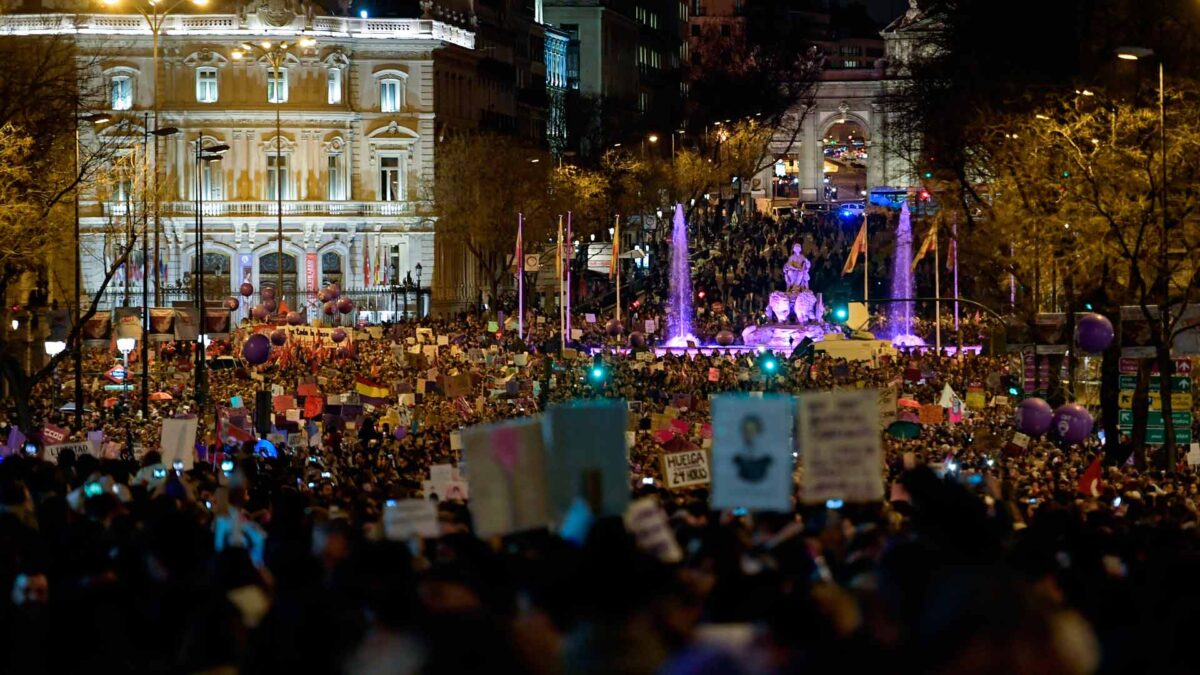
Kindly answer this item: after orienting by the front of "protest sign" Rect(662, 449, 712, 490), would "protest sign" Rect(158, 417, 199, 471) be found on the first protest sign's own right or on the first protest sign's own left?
on the first protest sign's own right

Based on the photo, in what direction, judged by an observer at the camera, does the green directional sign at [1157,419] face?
facing the viewer

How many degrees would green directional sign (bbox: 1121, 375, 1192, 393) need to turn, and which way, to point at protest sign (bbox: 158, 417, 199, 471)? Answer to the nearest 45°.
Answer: approximately 45° to its right

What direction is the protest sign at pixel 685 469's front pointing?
toward the camera

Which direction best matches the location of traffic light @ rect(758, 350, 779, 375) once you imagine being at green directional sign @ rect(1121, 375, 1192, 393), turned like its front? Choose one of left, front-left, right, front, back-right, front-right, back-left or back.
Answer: back-right

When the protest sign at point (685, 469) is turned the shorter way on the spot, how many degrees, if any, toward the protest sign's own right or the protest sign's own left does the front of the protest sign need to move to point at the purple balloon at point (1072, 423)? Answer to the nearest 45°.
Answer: approximately 135° to the protest sign's own left

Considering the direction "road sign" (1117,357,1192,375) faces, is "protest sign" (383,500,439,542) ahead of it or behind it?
ahead

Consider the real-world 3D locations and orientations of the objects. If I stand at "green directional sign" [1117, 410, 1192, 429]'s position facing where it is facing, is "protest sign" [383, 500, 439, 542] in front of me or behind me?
in front

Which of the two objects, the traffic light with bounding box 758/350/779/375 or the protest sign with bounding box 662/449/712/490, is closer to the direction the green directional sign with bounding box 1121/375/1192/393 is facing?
the protest sign

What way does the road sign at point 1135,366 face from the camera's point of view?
toward the camera

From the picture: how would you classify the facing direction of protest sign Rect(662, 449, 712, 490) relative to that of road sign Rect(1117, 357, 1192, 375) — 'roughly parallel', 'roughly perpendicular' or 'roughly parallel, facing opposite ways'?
roughly parallel

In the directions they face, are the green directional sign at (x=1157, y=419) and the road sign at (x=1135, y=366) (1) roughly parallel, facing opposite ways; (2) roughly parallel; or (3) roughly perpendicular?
roughly parallel
